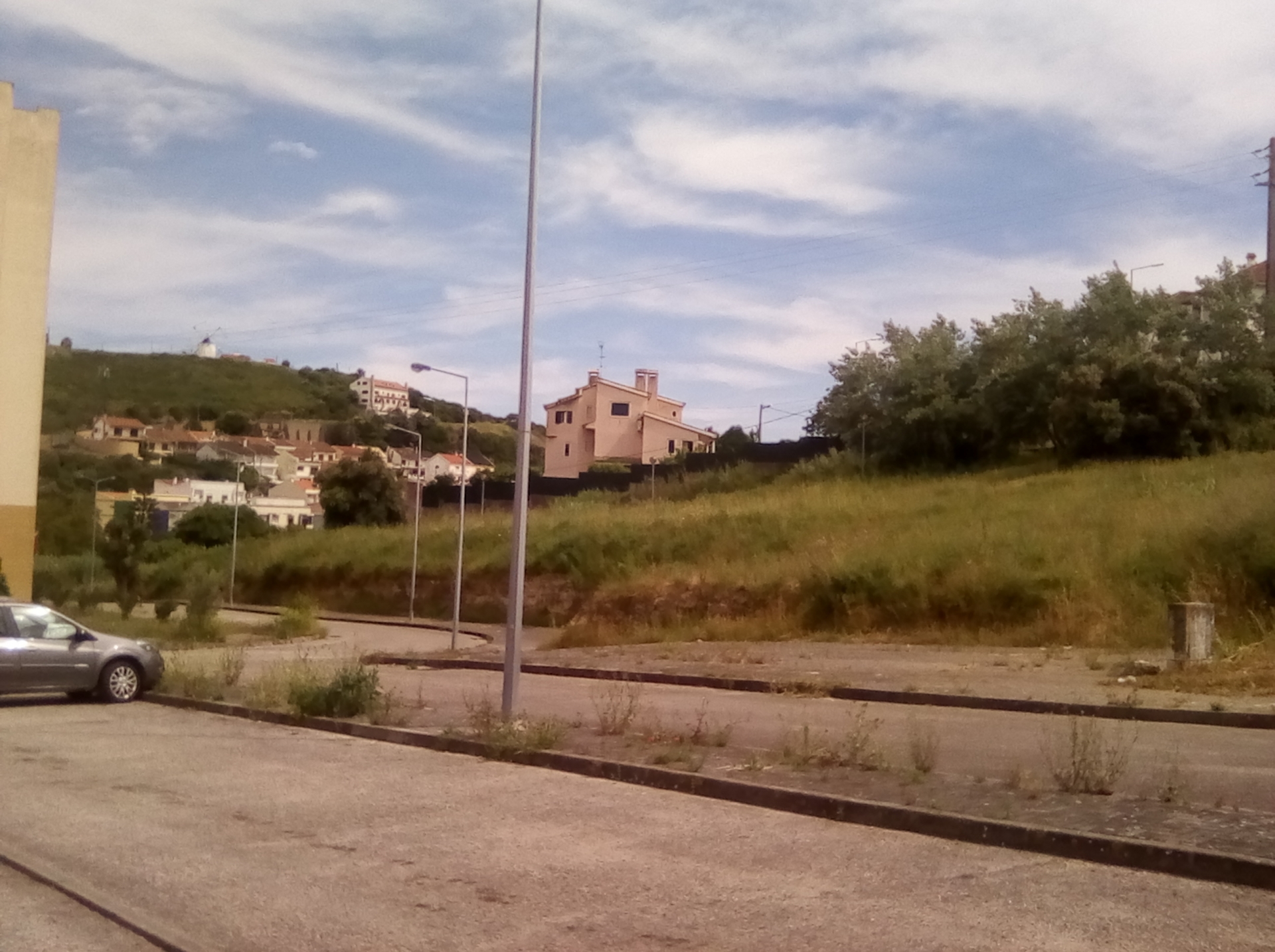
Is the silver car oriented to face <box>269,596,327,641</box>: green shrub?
no

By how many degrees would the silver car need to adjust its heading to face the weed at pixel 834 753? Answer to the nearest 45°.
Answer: approximately 45° to its right

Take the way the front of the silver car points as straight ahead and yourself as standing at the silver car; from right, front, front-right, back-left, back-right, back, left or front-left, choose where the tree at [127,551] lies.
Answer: left

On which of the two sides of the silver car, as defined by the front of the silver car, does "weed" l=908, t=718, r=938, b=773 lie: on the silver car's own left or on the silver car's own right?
on the silver car's own right

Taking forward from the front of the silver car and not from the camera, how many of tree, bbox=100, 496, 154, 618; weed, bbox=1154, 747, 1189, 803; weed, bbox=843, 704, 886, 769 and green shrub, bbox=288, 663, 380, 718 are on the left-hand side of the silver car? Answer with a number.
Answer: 1

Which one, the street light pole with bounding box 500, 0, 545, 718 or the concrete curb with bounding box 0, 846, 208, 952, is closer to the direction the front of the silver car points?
the street light pole

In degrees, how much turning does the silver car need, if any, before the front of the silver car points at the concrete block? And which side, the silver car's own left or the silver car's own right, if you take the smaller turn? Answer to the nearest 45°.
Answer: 0° — it already faces it

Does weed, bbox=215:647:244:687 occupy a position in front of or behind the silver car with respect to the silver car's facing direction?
in front

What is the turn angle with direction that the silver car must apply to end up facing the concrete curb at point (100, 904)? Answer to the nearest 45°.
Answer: approximately 90° to its right

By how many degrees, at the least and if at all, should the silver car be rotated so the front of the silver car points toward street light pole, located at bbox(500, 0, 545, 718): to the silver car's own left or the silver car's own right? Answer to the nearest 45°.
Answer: approximately 45° to the silver car's own right

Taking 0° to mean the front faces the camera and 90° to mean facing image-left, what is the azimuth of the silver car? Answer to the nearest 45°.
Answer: approximately 270°

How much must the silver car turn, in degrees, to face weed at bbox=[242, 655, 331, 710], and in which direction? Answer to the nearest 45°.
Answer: approximately 45° to its right

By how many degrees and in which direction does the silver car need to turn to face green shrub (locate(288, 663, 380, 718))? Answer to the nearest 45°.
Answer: approximately 45° to its right
